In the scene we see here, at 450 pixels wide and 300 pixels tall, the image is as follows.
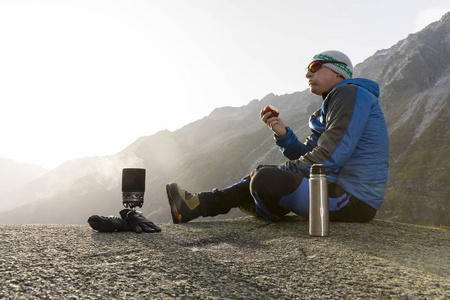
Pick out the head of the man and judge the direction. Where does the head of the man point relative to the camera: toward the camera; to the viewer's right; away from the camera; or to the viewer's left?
to the viewer's left

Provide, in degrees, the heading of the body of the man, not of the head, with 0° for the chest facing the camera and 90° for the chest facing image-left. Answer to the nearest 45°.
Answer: approximately 90°
